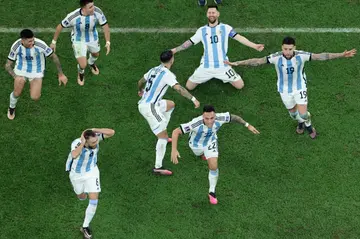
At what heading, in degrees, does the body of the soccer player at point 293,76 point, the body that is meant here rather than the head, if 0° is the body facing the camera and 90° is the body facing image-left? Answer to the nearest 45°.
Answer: approximately 0°

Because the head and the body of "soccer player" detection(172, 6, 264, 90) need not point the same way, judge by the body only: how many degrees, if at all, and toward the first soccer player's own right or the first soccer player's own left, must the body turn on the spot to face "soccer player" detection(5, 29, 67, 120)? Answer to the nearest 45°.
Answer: approximately 90° to the first soccer player's own right

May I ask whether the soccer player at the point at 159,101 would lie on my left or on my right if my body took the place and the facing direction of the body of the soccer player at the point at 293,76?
on my right

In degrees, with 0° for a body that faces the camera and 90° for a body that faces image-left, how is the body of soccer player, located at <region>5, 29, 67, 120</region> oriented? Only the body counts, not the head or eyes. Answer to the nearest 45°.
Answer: approximately 0°
